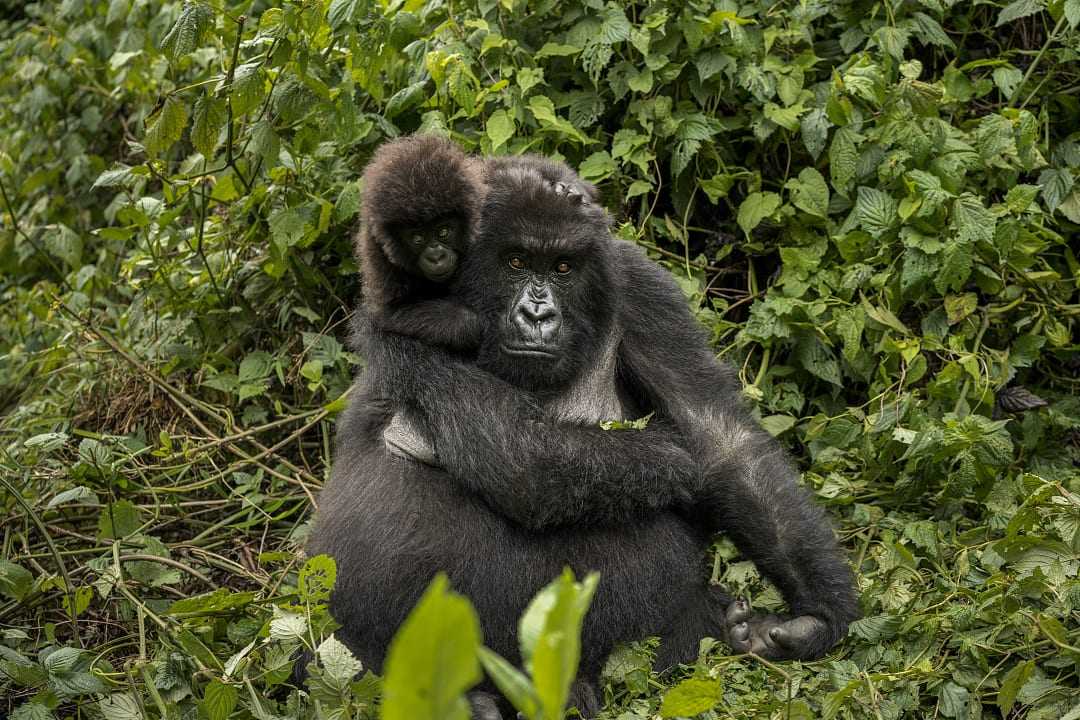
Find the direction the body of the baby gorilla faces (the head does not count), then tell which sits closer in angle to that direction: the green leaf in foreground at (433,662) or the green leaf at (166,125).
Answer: the green leaf in foreground

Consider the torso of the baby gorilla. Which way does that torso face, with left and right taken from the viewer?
facing the viewer and to the right of the viewer

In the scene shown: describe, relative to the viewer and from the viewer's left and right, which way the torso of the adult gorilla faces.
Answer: facing the viewer

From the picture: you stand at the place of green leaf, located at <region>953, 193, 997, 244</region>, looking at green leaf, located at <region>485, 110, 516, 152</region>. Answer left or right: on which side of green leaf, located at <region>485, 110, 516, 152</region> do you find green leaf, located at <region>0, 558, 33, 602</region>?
left

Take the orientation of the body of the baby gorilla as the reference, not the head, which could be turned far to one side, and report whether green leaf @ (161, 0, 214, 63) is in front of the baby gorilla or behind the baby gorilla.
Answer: behind

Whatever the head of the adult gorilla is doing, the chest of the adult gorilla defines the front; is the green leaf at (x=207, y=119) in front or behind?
behind

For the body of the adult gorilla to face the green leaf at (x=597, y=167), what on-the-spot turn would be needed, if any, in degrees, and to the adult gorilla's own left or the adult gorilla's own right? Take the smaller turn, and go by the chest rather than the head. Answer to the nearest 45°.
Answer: approximately 180°

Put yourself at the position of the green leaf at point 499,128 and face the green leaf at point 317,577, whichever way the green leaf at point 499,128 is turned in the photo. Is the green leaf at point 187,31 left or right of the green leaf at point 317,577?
right

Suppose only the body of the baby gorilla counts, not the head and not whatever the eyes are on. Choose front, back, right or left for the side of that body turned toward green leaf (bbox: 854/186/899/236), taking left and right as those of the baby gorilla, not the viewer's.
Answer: left

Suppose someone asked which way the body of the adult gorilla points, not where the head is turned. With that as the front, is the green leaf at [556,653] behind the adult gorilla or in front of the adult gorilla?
in front

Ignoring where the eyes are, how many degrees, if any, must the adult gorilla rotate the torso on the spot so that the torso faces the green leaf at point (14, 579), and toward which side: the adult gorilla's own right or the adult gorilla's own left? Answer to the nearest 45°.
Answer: approximately 90° to the adult gorilla's own right
